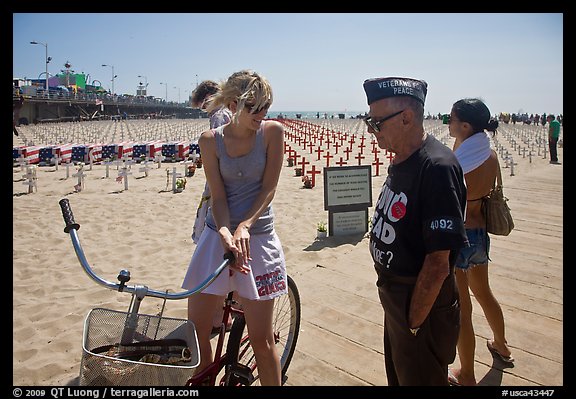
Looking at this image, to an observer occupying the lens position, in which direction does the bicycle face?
facing the viewer and to the left of the viewer

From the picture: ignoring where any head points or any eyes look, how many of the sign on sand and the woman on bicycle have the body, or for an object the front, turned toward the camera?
2

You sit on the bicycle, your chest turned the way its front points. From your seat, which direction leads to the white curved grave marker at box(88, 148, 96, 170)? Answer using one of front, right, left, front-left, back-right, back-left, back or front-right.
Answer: back-right

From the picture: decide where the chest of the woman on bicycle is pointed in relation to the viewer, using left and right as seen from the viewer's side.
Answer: facing the viewer

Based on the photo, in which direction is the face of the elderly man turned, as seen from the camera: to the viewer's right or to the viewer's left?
to the viewer's left

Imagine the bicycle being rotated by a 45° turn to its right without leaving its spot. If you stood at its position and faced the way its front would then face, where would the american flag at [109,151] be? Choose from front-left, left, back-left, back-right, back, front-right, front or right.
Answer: right

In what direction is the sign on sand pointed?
toward the camera

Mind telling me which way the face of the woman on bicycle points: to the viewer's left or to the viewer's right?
to the viewer's right

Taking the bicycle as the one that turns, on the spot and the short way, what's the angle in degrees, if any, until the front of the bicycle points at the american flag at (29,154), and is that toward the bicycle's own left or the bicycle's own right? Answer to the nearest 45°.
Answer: approximately 135° to the bicycle's own right
